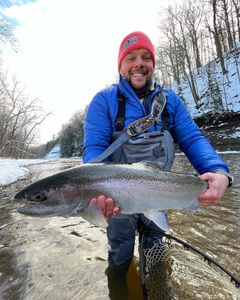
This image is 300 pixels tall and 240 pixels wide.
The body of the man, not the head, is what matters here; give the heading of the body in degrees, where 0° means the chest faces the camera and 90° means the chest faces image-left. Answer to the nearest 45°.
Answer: approximately 0°

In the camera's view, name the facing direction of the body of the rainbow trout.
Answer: to the viewer's left
